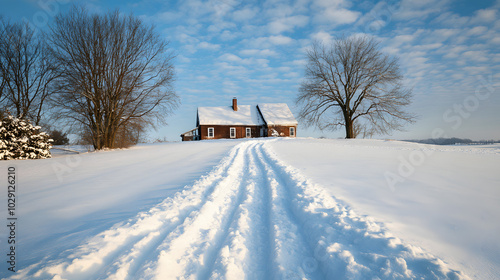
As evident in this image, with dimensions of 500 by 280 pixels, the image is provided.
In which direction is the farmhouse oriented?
toward the camera

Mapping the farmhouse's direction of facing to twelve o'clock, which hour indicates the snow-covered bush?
The snow-covered bush is roughly at 1 o'clock from the farmhouse.
